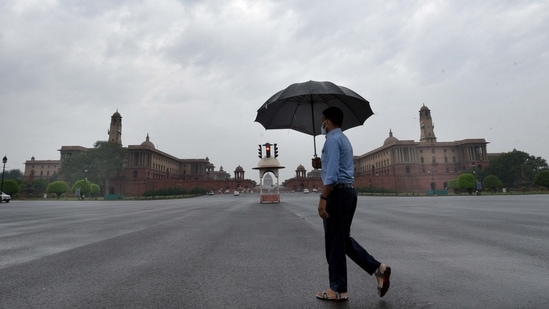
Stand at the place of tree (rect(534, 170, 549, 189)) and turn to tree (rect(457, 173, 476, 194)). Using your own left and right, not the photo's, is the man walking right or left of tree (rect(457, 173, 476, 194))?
left

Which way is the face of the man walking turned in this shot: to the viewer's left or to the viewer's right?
to the viewer's left

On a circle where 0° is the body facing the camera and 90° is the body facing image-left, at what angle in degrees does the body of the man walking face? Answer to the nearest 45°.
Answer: approximately 90°

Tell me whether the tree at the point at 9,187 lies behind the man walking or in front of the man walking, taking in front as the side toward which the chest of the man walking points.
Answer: in front

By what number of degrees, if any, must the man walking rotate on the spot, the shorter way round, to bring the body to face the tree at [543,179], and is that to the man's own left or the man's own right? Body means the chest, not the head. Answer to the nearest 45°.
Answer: approximately 135° to the man's own right

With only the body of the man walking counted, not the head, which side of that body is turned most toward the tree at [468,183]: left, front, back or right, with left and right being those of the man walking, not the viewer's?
right

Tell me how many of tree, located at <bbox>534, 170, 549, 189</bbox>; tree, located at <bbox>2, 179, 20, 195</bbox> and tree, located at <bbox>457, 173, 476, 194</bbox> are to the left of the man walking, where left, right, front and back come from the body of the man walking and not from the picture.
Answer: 0

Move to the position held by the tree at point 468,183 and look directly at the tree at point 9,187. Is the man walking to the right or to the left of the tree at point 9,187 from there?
left

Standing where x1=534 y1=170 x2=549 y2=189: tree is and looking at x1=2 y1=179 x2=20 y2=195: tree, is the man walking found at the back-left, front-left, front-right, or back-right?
front-left

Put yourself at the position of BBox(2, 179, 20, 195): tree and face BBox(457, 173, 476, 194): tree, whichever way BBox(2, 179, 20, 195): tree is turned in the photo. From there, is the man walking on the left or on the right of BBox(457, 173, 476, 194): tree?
right
